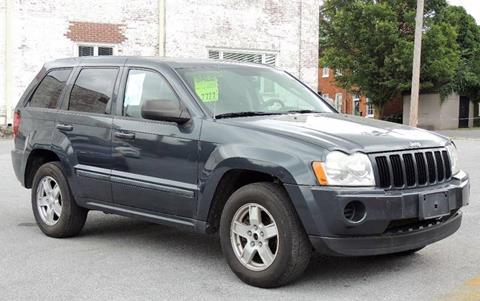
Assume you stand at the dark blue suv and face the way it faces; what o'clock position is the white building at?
The white building is roughly at 7 o'clock from the dark blue suv.

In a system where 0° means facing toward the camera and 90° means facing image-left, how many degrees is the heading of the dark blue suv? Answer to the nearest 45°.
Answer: approximately 315°

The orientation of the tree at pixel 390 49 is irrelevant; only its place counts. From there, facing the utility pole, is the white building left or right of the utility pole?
right

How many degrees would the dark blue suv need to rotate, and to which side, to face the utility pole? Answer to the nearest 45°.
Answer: approximately 135° to its left

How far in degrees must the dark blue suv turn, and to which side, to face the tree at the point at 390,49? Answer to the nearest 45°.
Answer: approximately 135° to its left

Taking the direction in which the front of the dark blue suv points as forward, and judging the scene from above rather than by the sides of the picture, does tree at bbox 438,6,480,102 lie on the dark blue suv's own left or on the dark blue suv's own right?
on the dark blue suv's own left
